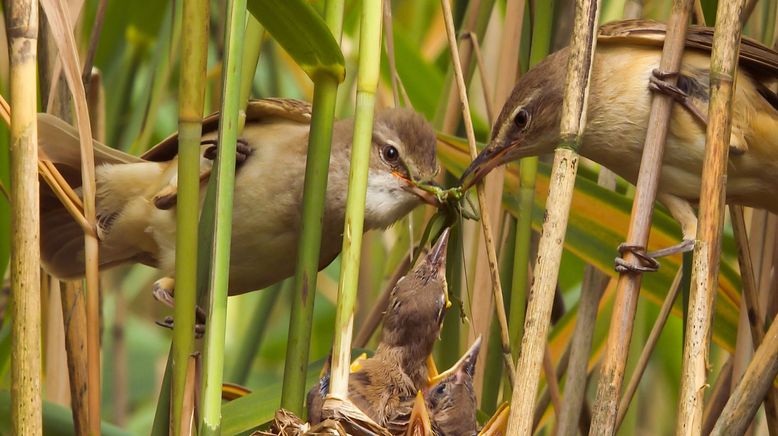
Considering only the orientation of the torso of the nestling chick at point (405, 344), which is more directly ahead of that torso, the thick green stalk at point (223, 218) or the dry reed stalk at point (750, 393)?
the dry reed stalk

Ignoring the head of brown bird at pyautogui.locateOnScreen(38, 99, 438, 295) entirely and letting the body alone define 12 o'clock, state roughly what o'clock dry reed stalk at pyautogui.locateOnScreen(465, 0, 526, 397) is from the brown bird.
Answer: The dry reed stalk is roughly at 1 o'clock from the brown bird.

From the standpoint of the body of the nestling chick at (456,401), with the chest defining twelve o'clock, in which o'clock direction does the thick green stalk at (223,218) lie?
The thick green stalk is roughly at 4 o'clock from the nestling chick.

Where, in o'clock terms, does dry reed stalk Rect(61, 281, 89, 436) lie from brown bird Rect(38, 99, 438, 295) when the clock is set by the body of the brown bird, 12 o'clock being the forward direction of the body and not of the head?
The dry reed stalk is roughly at 6 o'clock from the brown bird.

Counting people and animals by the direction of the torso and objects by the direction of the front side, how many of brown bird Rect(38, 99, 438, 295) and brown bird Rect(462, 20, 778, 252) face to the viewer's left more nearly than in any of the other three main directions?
1

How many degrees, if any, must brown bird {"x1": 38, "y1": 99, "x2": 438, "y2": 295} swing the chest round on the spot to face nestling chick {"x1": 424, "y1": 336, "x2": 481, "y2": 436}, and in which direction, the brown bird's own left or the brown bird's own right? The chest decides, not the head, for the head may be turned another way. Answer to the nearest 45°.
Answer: approximately 45° to the brown bird's own right

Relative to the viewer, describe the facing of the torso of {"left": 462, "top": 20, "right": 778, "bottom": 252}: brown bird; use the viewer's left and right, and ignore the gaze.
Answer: facing to the left of the viewer

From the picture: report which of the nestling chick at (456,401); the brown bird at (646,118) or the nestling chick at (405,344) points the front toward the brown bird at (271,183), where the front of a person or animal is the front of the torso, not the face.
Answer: the brown bird at (646,118)

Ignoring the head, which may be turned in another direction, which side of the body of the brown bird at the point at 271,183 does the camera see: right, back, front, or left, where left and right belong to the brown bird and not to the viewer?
right

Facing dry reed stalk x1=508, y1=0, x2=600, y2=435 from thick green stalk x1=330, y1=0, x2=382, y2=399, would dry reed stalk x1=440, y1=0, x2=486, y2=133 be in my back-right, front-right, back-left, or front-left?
front-left

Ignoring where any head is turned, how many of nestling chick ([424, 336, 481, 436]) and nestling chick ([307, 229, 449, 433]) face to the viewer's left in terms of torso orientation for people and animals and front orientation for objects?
0
